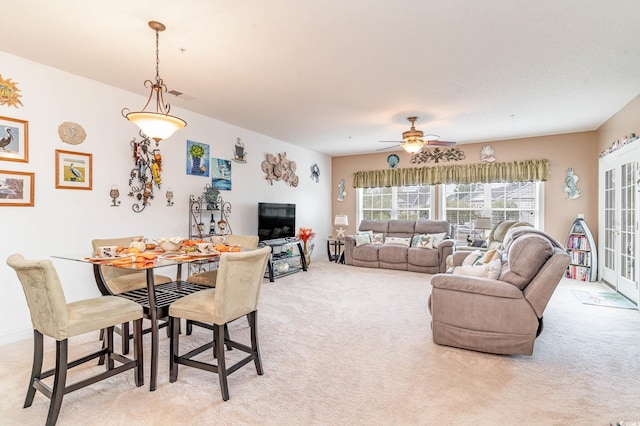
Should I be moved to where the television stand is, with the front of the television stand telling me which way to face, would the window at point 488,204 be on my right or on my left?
on my left

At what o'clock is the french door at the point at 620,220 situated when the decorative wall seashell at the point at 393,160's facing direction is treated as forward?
The french door is roughly at 10 o'clock from the decorative wall seashell.

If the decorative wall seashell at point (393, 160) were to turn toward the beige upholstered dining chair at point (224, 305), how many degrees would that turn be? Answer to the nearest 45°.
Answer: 0° — it already faces it

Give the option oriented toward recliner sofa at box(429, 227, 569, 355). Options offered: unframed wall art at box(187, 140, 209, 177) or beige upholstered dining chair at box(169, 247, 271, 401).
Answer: the unframed wall art

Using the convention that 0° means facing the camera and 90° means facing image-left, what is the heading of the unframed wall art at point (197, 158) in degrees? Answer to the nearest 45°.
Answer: approximately 315°

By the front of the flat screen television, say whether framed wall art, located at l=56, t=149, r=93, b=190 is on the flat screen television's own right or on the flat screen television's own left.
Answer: on the flat screen television's own right

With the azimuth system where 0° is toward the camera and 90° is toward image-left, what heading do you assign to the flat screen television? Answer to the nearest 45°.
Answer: approximately 315°

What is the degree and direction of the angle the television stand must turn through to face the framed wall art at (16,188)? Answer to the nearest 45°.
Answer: approximately 90° to its right

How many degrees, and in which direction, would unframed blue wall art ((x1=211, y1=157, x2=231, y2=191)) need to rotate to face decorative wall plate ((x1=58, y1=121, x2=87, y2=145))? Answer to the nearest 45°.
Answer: approximately 90° to its right

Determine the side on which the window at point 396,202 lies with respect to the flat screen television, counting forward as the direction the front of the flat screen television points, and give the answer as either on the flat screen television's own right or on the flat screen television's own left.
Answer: on the flat screen television's own left

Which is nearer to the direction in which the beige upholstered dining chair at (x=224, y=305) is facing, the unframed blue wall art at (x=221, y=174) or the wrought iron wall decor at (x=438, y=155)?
the unframed blue wall art
